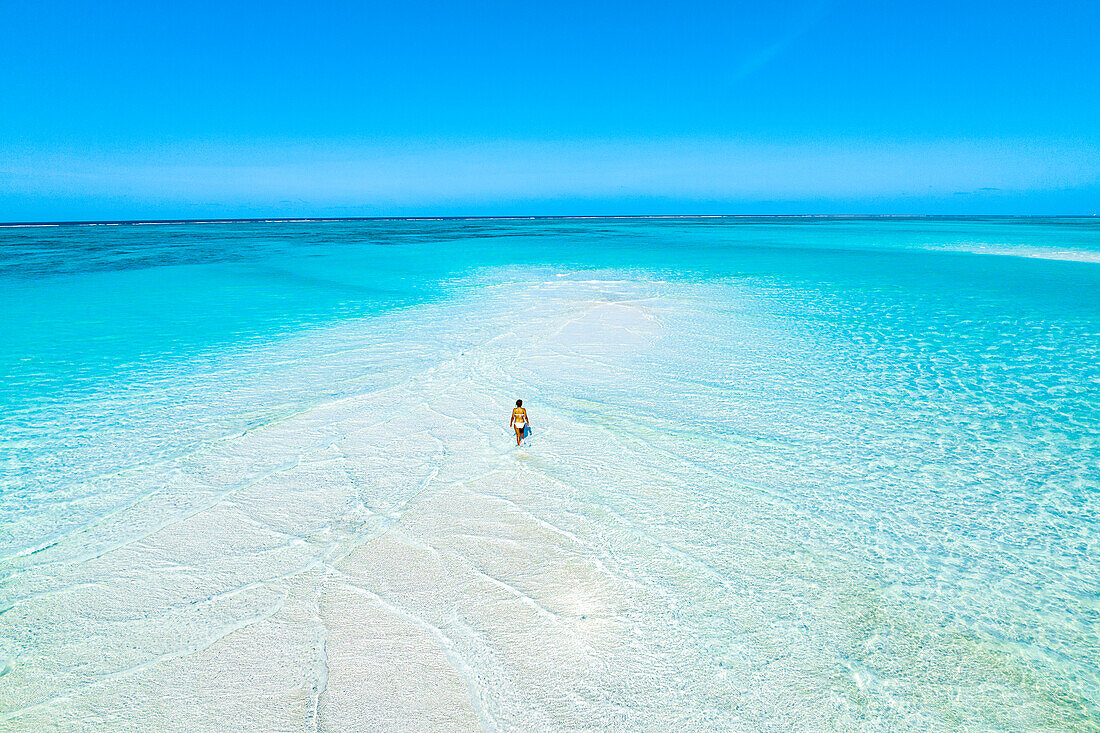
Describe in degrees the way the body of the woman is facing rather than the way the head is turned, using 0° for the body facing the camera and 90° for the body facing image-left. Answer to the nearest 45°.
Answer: approximately 180°
